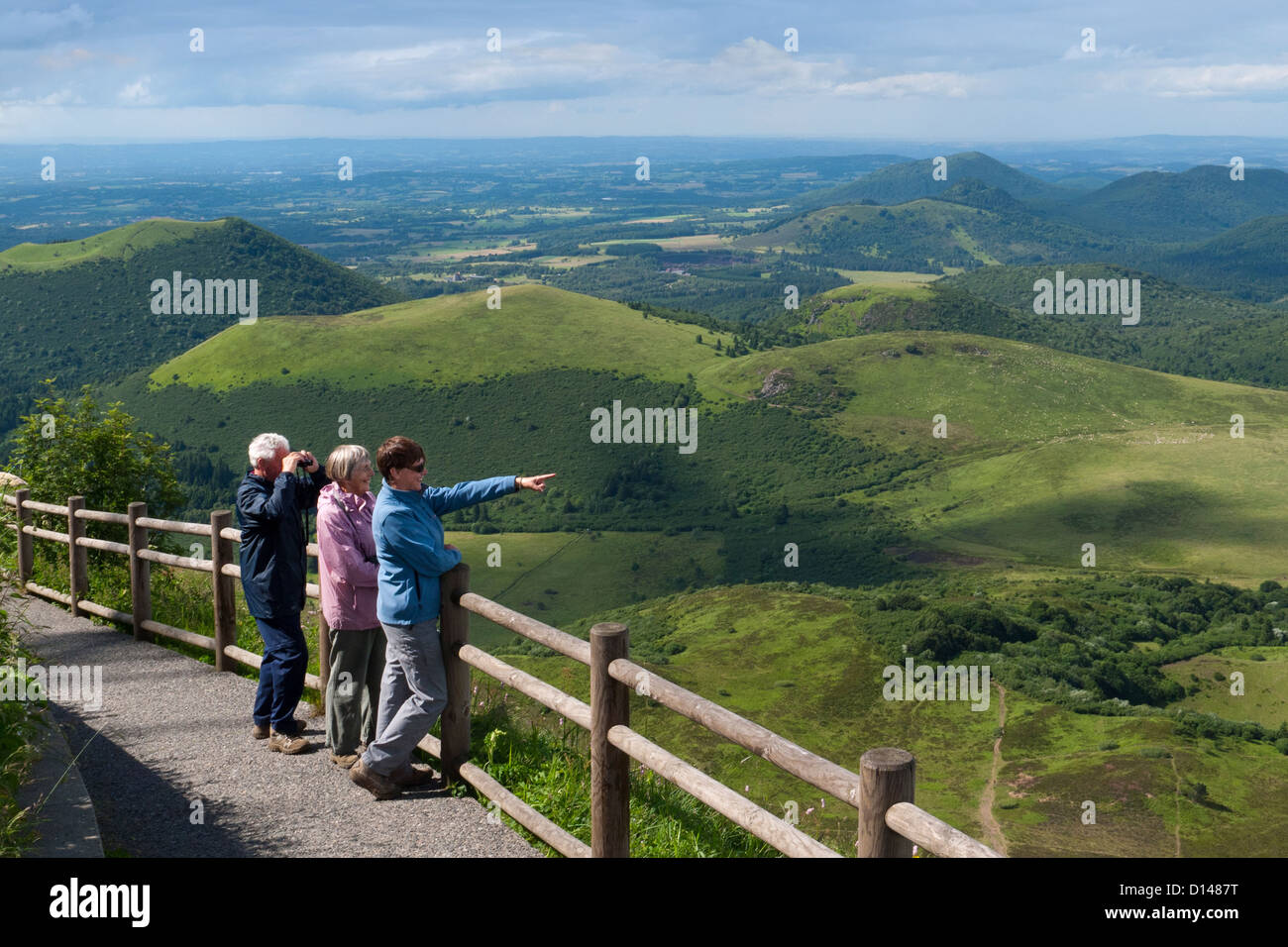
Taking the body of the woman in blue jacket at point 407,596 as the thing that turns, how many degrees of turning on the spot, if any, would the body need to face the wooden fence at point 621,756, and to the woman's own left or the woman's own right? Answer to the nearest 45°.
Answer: approximately 45° to the woman's own right

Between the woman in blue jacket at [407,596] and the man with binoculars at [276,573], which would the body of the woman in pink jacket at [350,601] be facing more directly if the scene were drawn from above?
the woman in blue jacket

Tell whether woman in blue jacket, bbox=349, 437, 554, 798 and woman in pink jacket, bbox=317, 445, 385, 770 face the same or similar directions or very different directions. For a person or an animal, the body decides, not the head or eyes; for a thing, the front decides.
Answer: same or similar directions

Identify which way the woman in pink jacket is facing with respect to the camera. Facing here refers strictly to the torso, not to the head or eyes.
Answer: to the viewer's right

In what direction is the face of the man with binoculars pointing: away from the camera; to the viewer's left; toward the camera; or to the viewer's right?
to the viewer's right

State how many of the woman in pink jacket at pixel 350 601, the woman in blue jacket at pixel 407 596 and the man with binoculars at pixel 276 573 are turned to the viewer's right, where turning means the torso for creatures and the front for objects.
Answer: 3

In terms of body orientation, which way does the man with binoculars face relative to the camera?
to the viewer's right

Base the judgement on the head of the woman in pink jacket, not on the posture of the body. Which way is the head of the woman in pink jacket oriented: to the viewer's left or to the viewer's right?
to the viewer's right

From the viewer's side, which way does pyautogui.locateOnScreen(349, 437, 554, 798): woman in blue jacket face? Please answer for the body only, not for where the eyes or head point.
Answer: to the viewer's right

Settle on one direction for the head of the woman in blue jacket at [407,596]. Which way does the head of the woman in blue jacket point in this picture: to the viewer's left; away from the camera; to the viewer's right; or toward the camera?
to the viewer's right

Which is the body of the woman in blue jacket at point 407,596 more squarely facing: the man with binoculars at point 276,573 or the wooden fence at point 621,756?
the wooden fence
